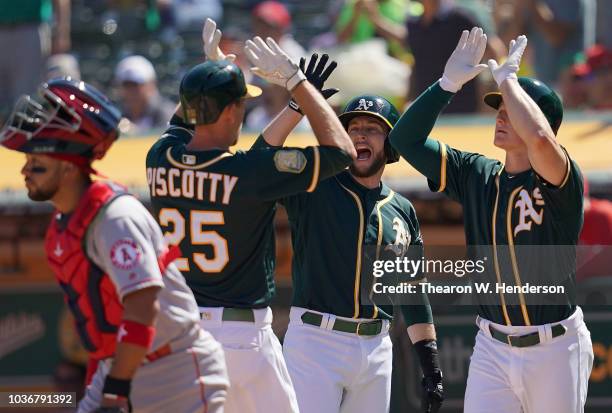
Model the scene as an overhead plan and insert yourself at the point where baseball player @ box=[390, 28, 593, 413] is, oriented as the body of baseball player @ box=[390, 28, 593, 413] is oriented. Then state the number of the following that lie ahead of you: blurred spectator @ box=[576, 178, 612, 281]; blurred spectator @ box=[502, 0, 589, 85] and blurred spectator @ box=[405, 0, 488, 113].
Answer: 0

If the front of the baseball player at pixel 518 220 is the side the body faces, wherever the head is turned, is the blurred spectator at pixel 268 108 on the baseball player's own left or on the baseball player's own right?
on the baseball player's own right

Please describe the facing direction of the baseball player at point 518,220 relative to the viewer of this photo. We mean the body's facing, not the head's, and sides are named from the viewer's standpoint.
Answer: facing the viewer and to the left of the viewer

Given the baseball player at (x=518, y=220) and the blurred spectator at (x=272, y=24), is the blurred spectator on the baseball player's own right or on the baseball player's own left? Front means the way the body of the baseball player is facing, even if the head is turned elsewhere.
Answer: on the baseball player's own right

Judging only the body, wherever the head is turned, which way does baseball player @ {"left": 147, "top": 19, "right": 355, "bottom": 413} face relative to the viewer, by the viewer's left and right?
facing away from the viewer and to the right of the viewer

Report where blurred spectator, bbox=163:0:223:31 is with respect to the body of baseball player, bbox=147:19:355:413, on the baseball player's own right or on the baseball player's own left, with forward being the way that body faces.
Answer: on the baseball player's own left

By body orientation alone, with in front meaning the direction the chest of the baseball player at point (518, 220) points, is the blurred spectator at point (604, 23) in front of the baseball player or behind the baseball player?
behind

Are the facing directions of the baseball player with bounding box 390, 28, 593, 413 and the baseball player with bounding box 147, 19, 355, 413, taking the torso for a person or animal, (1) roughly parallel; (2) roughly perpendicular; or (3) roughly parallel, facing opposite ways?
roughly parallel, facing opposite ways

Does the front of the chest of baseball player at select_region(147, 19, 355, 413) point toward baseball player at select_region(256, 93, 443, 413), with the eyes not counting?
yes

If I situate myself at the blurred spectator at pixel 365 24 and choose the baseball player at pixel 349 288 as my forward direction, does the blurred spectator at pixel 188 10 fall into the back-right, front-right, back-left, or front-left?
back-right

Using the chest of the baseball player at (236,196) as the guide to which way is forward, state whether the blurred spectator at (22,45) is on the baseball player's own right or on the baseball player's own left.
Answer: on the baseball player's own left

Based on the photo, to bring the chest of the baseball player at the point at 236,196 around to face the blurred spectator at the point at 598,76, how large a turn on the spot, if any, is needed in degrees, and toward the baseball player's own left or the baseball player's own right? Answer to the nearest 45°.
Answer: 0° — they already face them

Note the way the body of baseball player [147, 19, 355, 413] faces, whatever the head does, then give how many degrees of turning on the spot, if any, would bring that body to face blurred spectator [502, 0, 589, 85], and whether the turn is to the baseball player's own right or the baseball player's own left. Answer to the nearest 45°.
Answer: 0° — they already face them

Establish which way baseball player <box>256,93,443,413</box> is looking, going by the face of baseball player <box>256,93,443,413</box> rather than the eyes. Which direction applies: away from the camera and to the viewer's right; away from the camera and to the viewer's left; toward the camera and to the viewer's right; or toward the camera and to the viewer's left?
toward the camera and to the viewer's left

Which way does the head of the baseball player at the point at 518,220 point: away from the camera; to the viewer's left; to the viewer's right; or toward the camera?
to the viewer's left

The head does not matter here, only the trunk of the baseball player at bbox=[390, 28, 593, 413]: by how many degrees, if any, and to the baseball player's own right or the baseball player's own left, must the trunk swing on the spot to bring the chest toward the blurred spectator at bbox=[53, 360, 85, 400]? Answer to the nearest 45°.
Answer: approximately 90° to the baseball player's own right
